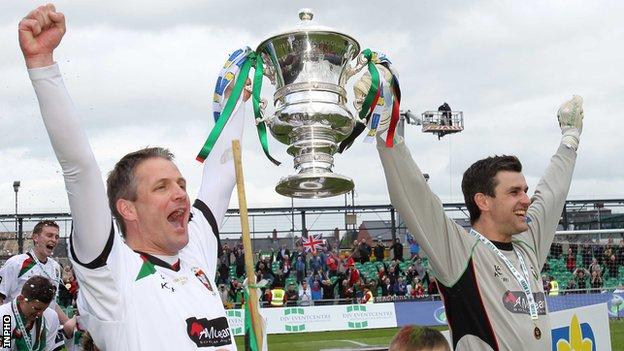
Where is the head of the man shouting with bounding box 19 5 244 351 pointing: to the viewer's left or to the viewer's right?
to the viewer's right

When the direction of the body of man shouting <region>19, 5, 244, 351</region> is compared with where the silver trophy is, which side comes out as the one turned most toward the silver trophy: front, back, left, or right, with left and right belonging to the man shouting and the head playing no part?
left

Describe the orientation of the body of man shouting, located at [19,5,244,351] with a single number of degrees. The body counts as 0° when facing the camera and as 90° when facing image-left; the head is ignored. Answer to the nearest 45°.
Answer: approximately 315°
